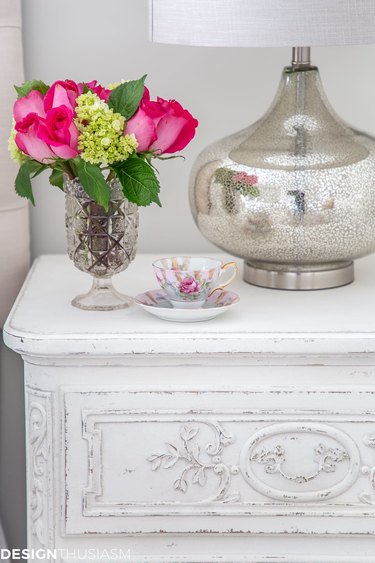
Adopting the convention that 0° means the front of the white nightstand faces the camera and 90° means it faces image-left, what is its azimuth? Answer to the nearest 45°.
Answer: approximately 0°

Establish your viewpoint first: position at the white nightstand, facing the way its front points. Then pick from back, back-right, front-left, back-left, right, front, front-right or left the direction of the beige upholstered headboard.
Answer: back-right
